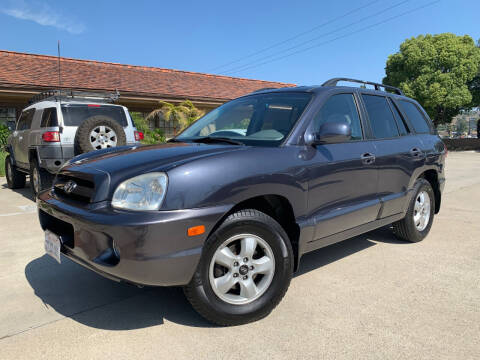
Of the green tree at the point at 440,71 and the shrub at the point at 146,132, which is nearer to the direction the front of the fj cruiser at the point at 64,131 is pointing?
the shrub

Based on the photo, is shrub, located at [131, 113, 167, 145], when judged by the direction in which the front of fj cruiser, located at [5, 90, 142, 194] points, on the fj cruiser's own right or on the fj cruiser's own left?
on the fj cruiser's own right

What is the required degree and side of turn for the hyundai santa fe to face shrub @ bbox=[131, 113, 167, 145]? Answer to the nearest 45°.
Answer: approximately 135° to its right

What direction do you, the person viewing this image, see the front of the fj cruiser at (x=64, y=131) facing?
facing away from the viewer and to the left of the viewer

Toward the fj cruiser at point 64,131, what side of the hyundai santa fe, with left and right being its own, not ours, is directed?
right

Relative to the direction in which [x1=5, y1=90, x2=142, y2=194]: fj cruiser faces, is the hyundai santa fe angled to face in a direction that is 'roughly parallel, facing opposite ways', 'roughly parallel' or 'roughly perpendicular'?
roughly perpendicular

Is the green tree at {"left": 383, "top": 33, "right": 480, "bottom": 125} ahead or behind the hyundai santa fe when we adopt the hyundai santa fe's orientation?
behind

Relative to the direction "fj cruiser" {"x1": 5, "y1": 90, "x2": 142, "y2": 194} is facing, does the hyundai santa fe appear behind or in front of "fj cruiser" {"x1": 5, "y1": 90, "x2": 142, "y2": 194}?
behind

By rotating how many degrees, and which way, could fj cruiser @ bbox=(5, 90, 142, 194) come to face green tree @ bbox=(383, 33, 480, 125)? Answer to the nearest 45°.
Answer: approximately 90° to its right

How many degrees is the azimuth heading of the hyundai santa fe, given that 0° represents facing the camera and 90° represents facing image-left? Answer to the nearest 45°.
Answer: approximately 45°
